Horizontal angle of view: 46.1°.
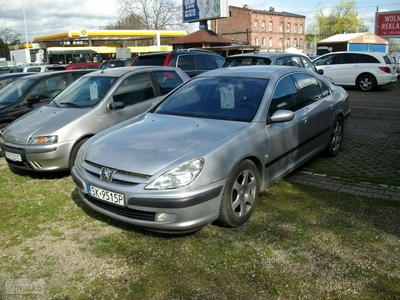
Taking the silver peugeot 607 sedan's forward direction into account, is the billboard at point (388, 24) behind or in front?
behind

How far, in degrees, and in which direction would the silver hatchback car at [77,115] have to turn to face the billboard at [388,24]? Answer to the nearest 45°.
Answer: approximately 180°

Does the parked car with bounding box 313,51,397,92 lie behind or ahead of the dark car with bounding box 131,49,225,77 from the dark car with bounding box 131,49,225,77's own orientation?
ahead
